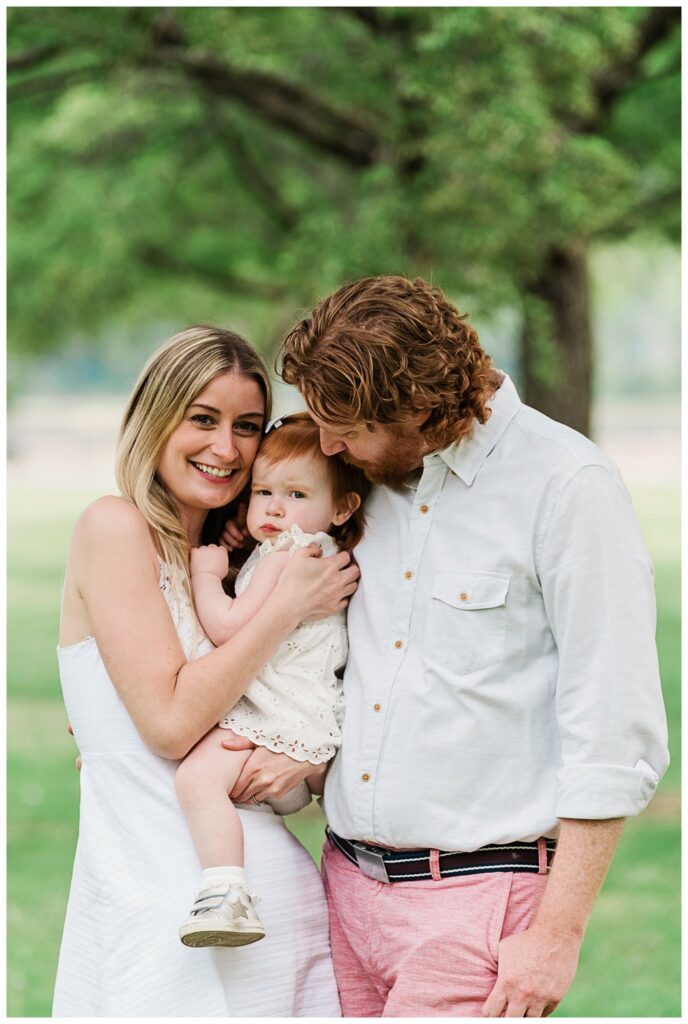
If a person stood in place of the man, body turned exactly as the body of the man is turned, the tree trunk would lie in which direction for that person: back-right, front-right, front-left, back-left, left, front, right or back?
back-right

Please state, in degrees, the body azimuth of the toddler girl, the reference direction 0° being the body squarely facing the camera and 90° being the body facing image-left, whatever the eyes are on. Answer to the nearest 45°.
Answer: approximately 45°

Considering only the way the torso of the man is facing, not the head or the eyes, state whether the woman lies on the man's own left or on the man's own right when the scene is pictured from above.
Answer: on the man's own right

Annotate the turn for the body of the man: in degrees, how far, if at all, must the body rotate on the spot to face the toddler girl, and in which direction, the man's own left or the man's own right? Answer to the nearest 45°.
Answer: approximately 90° to the man's own right

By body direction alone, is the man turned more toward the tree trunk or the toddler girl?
the toddler girl

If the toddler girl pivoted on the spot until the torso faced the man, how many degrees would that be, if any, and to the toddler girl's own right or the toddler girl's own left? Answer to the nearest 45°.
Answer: approximately 90° to the toddler girl's own left

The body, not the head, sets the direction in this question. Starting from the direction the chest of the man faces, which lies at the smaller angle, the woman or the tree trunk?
the woman

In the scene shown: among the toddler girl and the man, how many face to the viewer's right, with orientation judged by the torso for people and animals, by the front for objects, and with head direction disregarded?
0

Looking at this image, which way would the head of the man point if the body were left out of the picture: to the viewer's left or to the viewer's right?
to the viewer's left

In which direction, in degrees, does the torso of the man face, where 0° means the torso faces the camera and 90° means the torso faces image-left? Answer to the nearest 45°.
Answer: approximately 45°

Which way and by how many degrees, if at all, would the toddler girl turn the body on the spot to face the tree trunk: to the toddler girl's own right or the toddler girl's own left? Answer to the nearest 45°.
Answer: approximately 135° to the toddler girl's own right
